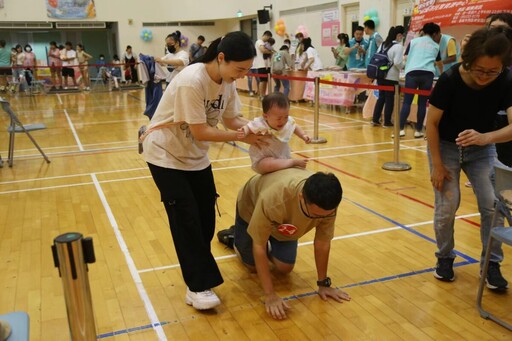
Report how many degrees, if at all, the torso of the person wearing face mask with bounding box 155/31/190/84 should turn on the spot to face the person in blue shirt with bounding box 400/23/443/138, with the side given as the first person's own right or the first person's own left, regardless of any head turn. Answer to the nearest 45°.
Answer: approximately 135° to the first person's own left

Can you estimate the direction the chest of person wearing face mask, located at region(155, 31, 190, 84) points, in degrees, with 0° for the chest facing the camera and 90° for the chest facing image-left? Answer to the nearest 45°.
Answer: approximately 45°

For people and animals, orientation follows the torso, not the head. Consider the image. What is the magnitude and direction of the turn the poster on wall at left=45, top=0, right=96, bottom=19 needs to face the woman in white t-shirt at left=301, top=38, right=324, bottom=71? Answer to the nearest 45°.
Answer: approximately 45° to its left

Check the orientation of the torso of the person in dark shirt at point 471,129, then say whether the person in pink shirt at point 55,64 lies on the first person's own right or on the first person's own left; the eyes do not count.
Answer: on the first person's own right

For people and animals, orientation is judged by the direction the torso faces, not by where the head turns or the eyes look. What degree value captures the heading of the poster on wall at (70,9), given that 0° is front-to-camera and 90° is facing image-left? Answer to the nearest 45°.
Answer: approximately 0°

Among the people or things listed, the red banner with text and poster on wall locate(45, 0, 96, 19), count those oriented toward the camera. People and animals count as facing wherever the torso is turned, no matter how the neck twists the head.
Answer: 2

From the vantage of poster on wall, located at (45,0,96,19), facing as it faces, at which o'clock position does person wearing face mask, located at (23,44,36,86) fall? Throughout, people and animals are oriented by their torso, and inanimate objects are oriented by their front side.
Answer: The person wearing face mask is roughly at 1 o'clock from the poster on wall.

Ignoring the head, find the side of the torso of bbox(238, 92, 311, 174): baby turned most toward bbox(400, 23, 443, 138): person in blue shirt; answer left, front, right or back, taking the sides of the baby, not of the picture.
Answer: left

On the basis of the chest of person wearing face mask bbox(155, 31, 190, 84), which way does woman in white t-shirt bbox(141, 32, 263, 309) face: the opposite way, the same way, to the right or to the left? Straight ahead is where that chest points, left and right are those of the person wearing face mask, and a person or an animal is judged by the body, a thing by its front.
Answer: to the left

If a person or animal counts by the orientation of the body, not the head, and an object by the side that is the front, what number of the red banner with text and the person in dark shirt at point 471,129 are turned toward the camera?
2

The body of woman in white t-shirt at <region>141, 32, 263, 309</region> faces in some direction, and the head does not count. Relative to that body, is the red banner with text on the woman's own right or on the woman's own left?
on the woman's own left
